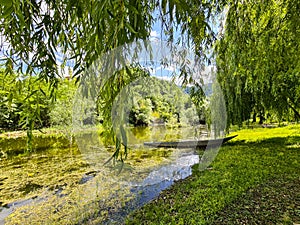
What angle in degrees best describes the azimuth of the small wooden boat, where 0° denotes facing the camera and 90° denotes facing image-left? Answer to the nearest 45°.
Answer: approximately 270°
